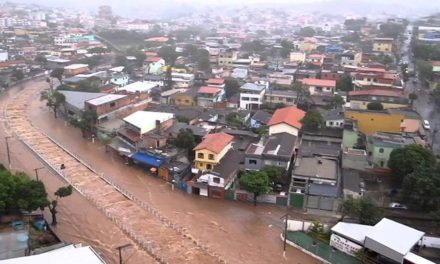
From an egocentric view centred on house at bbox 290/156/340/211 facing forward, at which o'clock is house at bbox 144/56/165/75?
house at bbox 144/56/165/75 is roughly at 5 o'clock from house at bbox 290/156/340/211.

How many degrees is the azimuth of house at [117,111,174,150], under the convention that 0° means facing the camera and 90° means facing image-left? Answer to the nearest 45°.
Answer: approximately 45°

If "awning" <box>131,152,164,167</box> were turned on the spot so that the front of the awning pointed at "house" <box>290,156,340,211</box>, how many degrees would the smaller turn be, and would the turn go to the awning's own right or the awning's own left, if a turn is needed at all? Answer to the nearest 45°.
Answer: approximately 90° to the awning's own left

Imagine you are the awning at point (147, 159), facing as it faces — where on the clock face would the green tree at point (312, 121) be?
The green tree is roughly at 7 o'clock from the awning.

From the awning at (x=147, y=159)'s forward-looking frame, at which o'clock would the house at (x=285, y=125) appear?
The house is roughly at 7 o'clock from the awning.

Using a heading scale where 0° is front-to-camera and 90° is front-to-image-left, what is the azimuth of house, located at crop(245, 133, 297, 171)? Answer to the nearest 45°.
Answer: approximately 0°

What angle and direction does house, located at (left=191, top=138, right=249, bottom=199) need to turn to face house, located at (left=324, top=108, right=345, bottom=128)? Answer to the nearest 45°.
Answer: approximately 180°

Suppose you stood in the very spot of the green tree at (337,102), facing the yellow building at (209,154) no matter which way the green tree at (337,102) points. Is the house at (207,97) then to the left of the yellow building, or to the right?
right

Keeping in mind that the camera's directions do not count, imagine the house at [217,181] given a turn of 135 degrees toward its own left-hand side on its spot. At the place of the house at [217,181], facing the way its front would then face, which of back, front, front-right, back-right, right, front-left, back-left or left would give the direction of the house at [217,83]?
left

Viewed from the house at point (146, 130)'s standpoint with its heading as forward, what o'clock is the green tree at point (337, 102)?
The green tree is roughly at 7 o'clock from the house.

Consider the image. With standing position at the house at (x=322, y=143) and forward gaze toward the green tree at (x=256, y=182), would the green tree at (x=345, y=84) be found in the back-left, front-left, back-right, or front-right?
back-right

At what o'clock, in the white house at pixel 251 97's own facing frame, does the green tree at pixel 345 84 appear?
The green tree is roughly at 8 o'clock from the white house.

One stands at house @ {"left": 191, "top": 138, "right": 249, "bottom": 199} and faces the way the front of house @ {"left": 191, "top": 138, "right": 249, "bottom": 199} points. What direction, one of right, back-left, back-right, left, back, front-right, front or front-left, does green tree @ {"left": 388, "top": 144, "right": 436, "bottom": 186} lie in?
back-left

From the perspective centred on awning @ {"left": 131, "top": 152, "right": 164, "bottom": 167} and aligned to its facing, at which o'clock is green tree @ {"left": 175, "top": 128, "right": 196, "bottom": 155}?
The green tree is roughly at 7 o'clock from the awning.
